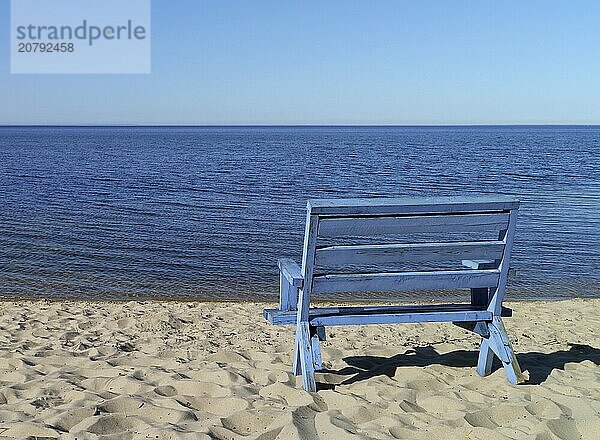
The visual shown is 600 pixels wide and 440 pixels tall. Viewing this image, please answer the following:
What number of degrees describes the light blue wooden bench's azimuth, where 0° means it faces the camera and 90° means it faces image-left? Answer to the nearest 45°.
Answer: approximately 180°
